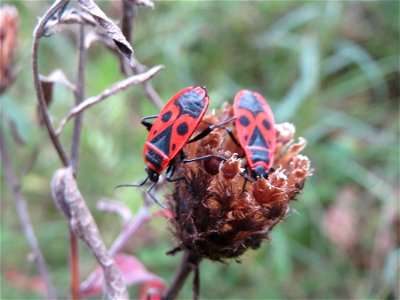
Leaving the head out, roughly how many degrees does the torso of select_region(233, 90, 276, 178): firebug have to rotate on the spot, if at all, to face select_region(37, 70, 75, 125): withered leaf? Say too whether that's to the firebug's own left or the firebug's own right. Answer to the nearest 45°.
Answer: approximately 90° to the firebug's own right

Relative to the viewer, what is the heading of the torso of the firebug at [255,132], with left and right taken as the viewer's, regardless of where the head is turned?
facing the viewer

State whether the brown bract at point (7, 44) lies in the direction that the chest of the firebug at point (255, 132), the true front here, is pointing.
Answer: no
